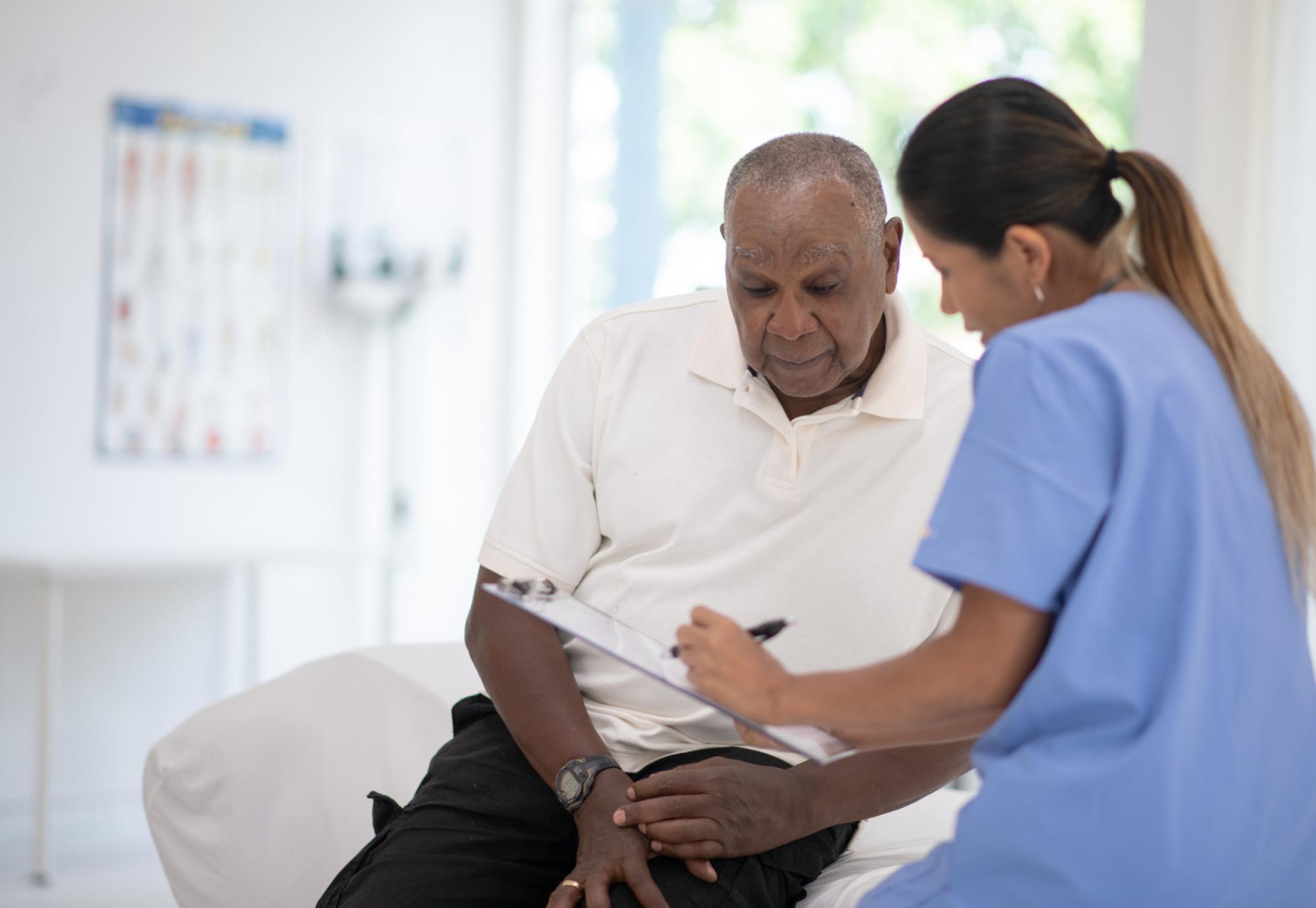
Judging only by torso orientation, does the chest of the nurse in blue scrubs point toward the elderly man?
yes

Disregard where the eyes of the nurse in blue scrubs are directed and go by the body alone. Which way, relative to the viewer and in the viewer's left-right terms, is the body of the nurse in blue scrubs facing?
facing away from the viewer and to the left of the viewer

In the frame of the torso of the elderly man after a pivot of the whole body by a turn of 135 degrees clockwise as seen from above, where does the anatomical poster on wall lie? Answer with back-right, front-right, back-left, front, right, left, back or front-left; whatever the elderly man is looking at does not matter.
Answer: front

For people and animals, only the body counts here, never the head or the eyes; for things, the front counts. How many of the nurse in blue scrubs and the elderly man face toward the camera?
1

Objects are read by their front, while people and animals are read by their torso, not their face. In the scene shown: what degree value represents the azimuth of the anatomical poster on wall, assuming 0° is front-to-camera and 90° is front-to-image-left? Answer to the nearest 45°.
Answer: approximately 315°
